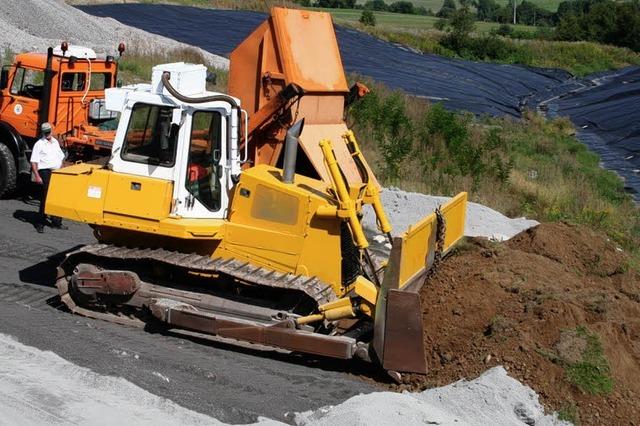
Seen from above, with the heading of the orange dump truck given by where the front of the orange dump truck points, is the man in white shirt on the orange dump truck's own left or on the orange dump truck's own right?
on the orange dump truck's own left

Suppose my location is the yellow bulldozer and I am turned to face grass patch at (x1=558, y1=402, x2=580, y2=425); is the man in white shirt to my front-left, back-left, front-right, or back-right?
back-left

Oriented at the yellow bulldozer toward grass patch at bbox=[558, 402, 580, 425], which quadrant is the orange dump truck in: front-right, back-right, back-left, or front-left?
back-left

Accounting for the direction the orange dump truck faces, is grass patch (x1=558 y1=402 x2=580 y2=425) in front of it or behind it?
behind

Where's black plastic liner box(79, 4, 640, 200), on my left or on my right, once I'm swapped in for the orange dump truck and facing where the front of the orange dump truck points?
on my right

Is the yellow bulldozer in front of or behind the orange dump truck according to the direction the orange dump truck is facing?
behind

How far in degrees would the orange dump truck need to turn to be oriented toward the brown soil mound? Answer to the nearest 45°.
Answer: approximately 180°

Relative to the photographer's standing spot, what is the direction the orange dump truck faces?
facing away from the viewer and to the left of the viewer
